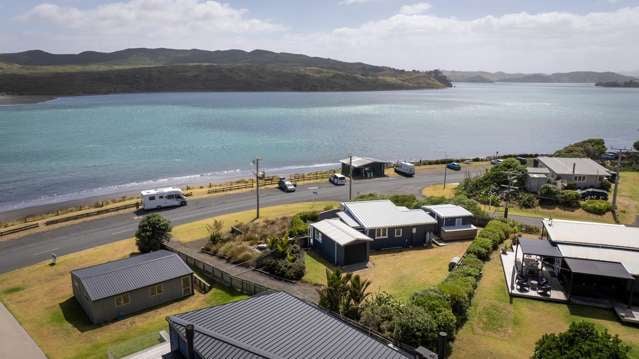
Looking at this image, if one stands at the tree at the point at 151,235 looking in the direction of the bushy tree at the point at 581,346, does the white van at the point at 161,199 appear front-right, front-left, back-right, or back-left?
back-left

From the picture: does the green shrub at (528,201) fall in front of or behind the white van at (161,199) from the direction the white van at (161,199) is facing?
in front

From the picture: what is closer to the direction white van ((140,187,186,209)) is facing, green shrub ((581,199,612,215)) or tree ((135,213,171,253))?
the green shrub

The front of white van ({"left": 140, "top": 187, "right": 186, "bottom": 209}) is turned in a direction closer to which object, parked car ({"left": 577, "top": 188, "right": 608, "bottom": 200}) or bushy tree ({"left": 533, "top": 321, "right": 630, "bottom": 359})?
the parked car

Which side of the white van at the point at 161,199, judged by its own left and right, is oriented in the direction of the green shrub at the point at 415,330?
right

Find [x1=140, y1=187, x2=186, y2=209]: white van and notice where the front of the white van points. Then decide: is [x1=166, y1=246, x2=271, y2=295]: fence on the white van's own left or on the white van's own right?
on the white van's own right

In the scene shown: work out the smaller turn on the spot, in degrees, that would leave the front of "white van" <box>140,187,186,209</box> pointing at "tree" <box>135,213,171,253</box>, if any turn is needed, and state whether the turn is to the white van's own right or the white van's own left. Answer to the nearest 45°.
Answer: approximately 90° to the white van's own right

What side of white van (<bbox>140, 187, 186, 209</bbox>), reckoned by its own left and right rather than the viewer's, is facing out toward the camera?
right

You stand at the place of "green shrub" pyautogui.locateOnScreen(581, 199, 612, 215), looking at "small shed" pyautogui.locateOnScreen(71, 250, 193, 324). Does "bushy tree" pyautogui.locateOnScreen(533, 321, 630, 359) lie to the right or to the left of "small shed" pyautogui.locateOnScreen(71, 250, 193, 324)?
left

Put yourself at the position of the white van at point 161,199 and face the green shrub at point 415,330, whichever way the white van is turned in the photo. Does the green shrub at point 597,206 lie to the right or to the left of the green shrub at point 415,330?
left

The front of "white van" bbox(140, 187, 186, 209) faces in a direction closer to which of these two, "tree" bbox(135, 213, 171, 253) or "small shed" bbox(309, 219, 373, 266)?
the small shed
